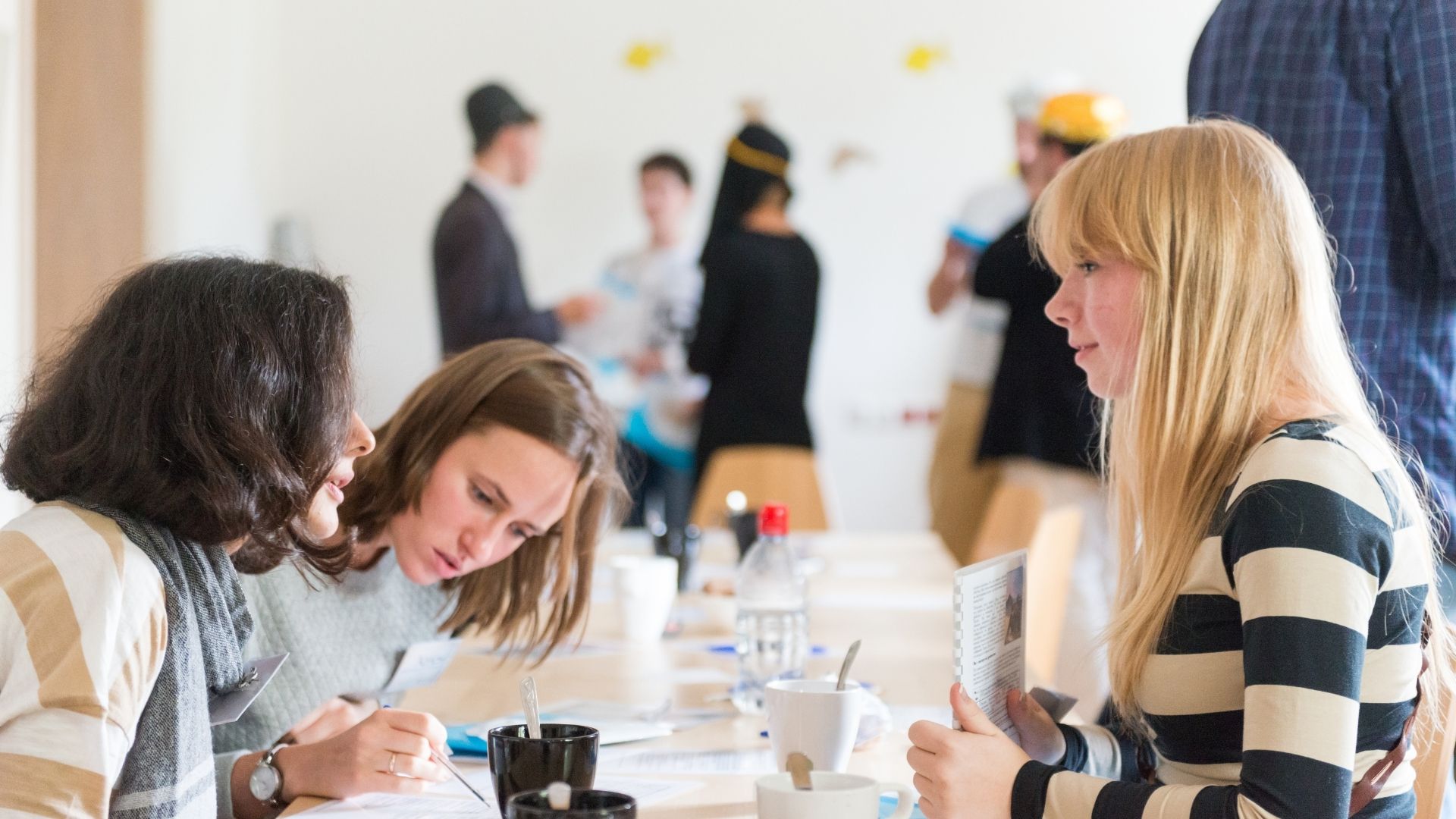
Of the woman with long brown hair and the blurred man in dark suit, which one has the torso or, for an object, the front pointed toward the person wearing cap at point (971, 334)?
the blurred man in dark suit

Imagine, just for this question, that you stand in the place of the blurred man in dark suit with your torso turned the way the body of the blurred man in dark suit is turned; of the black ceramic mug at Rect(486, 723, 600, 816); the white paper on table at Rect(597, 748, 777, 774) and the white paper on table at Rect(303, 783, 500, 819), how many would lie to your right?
3

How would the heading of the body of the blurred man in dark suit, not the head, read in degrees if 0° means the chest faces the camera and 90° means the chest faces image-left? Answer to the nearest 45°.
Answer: approximately 270°

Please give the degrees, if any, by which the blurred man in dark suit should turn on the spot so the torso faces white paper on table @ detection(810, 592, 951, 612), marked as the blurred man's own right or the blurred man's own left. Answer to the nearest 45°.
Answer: approximately 90° to the blurred man's own right

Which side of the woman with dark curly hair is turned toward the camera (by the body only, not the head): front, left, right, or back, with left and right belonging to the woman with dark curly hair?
right

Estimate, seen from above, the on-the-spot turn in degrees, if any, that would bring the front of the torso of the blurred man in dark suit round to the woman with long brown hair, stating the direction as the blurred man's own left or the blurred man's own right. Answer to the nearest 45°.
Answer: approximately 90° to the blurred man's own right

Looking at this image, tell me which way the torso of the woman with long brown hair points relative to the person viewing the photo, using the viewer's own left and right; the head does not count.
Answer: facing the viewer and to the right of the viewer

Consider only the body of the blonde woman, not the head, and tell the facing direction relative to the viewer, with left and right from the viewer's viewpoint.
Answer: facing to the left of the viewer

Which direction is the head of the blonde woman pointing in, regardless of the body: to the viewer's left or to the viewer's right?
to the viewer's left

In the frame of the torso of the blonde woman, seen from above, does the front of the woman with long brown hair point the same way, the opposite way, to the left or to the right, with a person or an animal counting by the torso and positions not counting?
the opposite way
